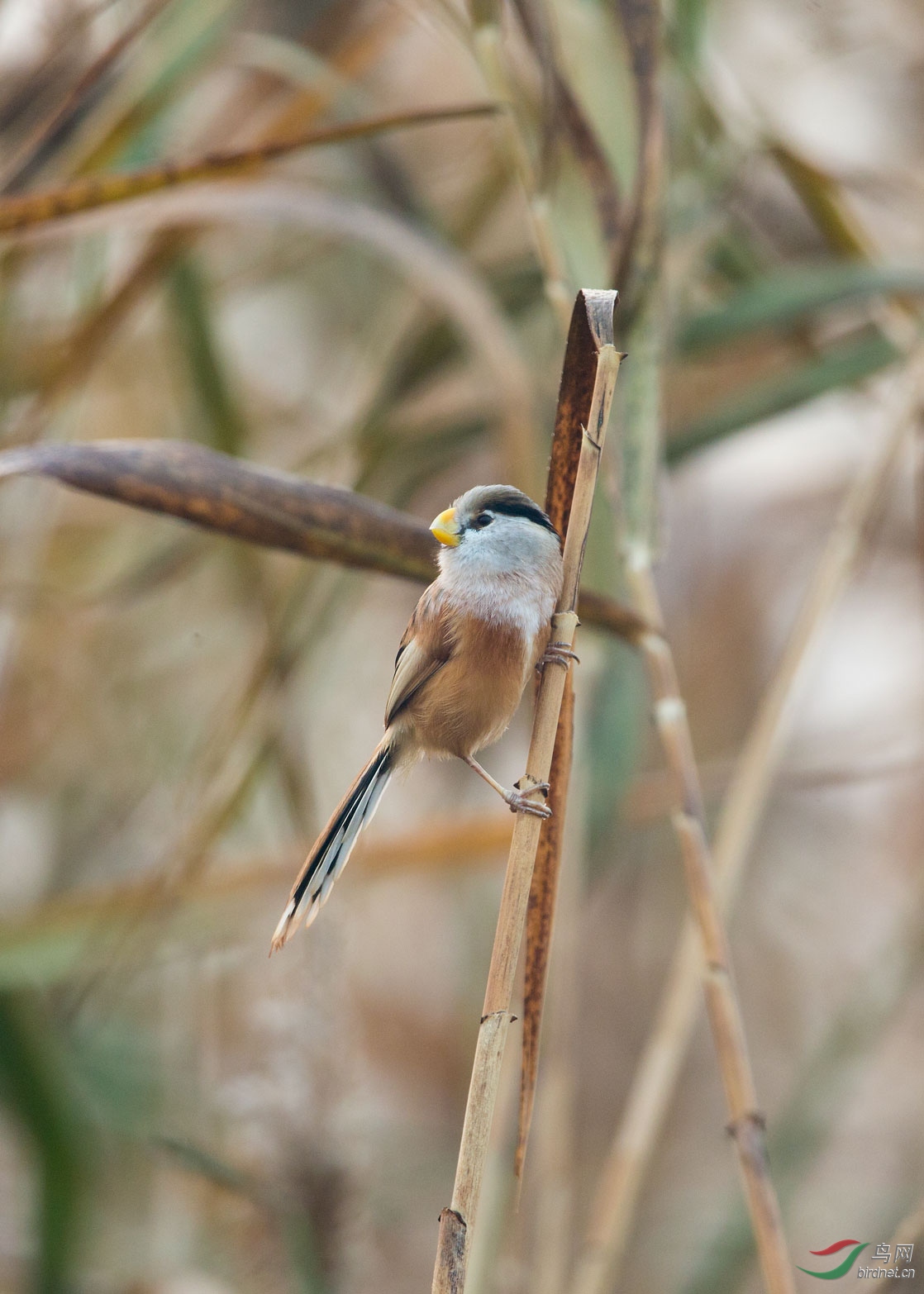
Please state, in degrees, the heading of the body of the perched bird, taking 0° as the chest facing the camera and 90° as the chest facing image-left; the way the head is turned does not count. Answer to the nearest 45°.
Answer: approximately 315°

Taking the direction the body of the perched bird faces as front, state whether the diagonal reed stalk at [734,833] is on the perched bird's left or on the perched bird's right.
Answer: on the perched bird's left
